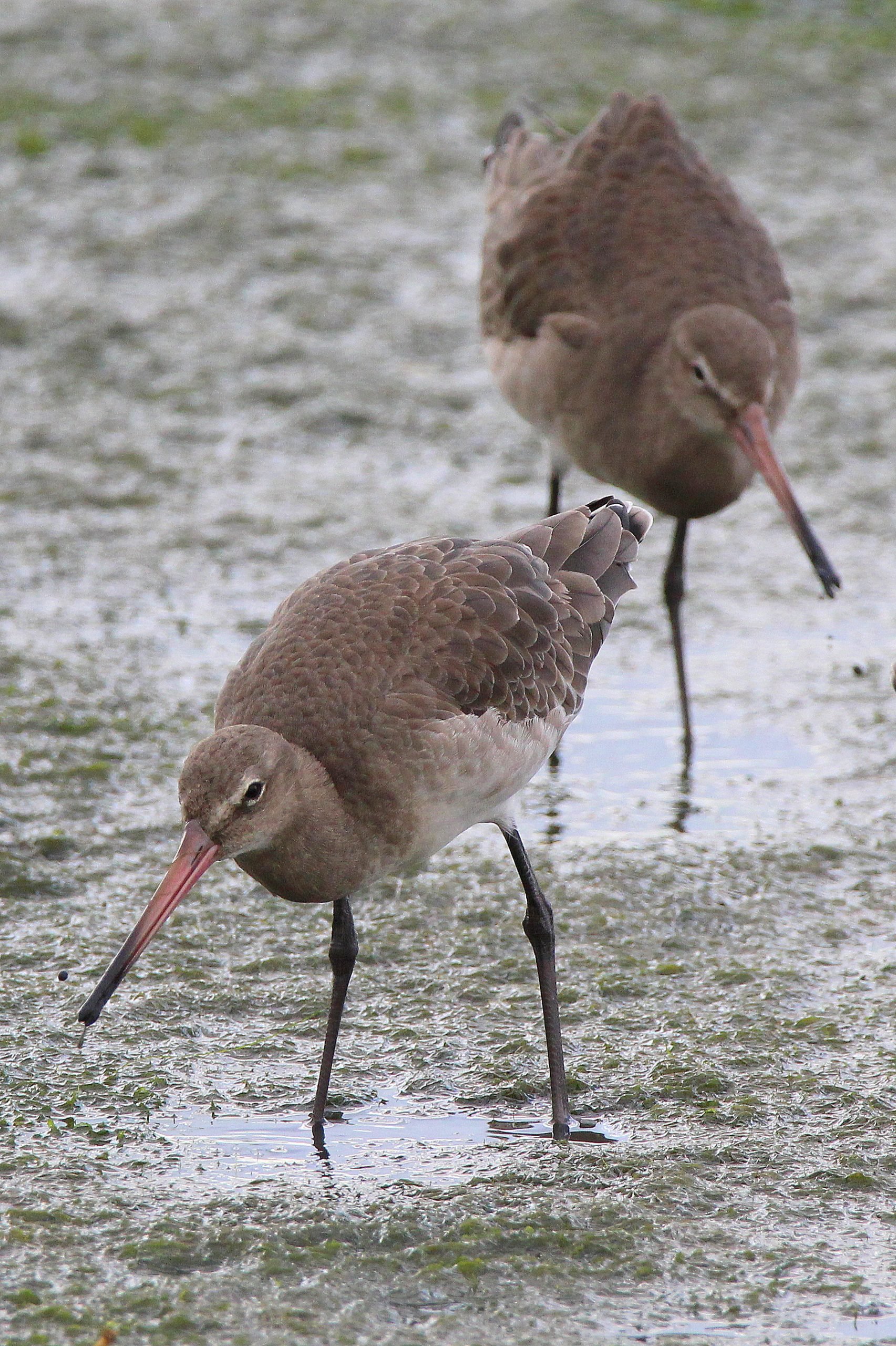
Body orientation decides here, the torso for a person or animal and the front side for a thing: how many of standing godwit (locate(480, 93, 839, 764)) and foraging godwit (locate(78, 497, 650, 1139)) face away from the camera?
0

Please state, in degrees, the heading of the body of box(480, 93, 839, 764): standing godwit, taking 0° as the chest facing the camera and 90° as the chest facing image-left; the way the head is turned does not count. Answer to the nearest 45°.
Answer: approximately 315°

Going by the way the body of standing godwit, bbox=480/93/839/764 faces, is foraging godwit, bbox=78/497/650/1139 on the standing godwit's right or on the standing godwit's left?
on the standing godwit's right

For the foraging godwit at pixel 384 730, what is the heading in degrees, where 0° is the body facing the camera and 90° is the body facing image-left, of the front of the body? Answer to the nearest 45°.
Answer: approximately 45°

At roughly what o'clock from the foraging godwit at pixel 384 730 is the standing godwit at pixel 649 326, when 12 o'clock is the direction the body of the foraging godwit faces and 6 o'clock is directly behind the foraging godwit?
The standing godwit is roughly at 5 o'clock from the foraging godwit.

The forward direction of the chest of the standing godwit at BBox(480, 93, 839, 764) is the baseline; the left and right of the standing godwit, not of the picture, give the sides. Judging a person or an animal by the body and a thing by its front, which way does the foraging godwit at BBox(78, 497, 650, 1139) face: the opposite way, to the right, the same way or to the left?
to the right
